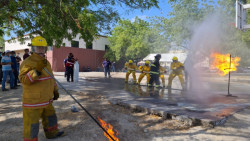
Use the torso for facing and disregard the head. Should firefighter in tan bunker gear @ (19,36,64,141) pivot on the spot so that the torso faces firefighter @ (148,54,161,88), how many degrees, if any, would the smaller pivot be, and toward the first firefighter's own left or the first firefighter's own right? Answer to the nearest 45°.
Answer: approximately 90° to the first firefighter's own left

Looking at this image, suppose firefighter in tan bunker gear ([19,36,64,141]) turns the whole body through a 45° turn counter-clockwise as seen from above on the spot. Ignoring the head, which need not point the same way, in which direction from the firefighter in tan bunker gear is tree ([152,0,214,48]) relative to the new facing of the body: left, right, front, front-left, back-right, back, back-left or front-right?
front-left

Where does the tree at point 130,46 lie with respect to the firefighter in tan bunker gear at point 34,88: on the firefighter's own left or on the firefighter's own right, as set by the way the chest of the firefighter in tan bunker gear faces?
on the firefighter's own left

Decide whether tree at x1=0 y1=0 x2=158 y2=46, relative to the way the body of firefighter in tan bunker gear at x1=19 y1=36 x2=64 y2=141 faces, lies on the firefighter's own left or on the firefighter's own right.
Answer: on the firefighter's own left

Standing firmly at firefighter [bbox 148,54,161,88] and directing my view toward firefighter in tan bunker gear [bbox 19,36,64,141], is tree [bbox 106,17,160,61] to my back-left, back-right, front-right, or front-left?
back-right

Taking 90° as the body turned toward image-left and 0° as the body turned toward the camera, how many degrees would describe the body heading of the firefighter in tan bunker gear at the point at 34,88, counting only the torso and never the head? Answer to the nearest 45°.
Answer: approximately 315°

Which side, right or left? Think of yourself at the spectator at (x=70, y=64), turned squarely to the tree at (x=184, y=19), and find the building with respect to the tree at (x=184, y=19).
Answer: left
